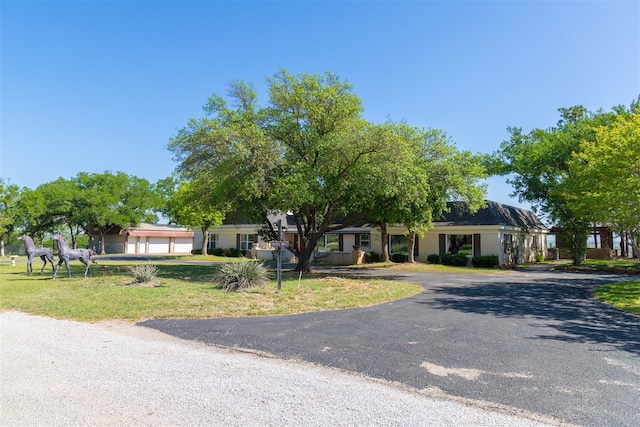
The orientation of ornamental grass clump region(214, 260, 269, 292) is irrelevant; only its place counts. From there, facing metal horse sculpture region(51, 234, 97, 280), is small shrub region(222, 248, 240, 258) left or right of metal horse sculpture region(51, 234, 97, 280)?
right

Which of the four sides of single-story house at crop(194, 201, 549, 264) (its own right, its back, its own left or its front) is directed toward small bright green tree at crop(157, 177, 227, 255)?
right

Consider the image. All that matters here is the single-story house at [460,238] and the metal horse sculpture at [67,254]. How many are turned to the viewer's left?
1

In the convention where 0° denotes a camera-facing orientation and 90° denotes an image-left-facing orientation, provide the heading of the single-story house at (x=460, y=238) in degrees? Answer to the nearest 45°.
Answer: approximately 0°

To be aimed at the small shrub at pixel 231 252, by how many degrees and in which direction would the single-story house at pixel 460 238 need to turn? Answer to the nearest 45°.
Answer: approximately 90° to its right

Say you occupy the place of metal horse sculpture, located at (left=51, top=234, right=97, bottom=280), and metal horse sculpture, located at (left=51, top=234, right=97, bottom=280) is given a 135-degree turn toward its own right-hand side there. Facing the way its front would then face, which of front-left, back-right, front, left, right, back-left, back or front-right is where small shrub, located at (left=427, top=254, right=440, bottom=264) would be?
front-right

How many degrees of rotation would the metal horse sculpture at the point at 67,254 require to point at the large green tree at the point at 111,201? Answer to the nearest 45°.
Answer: approximately 90° to its right

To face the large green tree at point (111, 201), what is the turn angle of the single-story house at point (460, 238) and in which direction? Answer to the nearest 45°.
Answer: approximately 90° to its right

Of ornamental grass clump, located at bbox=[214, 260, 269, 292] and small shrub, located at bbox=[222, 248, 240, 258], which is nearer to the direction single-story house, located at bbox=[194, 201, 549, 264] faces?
the ornamental grass clump

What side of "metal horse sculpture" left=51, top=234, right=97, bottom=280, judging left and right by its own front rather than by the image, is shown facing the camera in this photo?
left
